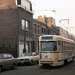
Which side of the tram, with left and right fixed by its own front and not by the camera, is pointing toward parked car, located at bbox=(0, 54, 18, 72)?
front

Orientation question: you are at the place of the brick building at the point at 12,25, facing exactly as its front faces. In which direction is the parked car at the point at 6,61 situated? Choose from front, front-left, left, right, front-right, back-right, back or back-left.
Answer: front-right

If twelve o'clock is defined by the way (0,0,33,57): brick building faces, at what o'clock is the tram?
The tram is roughly at 1 o'clock from the brick building.

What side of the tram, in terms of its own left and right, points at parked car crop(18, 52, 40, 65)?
right

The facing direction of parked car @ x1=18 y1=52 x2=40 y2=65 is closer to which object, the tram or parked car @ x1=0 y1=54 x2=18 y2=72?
the parked car

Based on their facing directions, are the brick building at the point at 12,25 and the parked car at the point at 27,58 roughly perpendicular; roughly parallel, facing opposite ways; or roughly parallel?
roughly perpendicular

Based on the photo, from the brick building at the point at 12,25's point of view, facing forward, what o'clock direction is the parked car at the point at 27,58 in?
The parked car is roughly at 1 o'clock from the brick building.

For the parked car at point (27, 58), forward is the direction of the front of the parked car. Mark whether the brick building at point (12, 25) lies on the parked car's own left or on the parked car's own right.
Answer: on the parked car's own right

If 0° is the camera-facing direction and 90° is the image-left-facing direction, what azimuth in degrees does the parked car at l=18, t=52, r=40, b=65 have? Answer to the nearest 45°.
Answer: approximately 45°

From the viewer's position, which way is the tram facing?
facing the viewer and to the left of the viewer

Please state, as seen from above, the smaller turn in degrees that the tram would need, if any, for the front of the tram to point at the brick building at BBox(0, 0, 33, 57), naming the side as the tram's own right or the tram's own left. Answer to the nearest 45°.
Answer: approximately 90° to the tram's own right

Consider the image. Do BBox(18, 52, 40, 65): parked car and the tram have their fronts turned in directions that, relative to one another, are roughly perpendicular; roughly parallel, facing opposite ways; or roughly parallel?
roughly parallel

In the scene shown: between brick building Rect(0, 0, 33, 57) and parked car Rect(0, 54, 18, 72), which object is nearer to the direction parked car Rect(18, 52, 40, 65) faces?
the parked car

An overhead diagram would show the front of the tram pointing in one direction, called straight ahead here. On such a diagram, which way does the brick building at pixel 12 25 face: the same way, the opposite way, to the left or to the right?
to the left

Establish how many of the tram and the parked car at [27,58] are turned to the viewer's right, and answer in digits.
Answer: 0

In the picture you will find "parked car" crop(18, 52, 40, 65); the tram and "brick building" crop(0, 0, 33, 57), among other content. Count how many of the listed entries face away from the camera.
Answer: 0

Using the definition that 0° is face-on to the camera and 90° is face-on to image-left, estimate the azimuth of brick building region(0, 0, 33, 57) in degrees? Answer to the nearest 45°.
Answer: approximately 315°
